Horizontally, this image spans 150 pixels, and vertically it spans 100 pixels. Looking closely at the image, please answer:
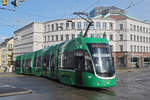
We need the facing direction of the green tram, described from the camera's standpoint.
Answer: facing the viewer and to the right of the viewer
